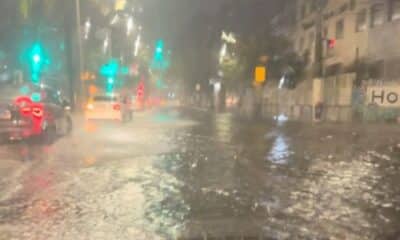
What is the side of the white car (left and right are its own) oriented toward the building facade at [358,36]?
right

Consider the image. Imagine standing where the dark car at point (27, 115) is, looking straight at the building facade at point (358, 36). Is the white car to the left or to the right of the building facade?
left

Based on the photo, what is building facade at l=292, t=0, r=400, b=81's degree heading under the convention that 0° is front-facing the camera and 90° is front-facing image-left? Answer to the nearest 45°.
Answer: approximately 45°

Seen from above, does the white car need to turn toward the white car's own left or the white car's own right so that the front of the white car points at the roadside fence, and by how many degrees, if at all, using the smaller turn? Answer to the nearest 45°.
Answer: approximately 90° to the white car's own right

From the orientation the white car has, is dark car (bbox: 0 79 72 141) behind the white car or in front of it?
behind

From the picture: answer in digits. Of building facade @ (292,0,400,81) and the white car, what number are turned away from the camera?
1

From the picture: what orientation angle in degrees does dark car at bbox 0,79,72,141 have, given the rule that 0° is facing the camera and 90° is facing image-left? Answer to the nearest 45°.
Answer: approximately 225°

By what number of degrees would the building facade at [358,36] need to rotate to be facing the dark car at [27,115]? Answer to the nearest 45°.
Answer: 0° — it already faces it

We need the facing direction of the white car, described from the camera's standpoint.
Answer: facing away from the viewer

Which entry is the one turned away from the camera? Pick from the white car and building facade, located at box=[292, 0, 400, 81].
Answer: the white car
